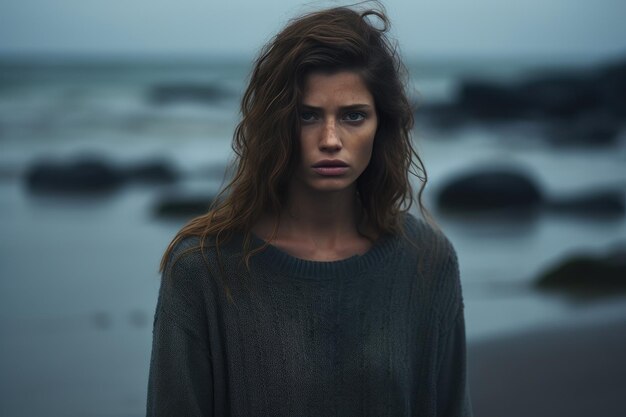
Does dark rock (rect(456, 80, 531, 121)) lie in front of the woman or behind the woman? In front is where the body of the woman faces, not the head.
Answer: behind

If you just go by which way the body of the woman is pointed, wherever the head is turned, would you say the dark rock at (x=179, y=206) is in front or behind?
behind

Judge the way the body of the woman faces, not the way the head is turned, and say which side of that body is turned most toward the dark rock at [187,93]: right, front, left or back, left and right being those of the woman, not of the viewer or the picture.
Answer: back

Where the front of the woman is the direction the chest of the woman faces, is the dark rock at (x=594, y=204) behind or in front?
behind

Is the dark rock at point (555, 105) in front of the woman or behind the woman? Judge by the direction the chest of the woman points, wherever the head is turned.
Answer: behind

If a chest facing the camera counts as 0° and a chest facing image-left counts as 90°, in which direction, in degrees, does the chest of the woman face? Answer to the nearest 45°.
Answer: approximately 0°

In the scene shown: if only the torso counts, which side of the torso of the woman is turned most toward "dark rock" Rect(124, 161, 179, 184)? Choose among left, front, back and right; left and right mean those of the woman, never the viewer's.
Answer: back

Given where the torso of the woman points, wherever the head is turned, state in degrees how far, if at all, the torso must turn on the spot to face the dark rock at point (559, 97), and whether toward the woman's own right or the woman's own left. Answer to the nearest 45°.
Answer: approximately 135° to the woman's own left

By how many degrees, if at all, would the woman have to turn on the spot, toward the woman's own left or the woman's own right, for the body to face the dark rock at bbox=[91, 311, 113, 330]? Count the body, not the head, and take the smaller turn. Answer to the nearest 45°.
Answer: approximately 180°
